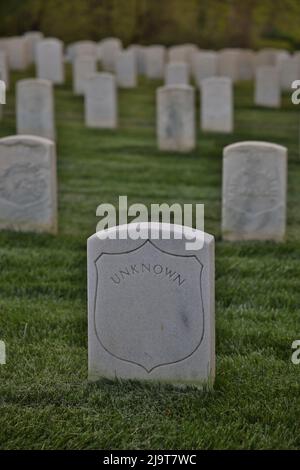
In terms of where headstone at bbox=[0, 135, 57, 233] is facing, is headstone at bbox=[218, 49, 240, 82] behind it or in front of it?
behind

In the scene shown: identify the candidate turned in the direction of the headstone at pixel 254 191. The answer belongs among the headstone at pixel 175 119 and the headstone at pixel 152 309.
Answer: the headstone at pixel 175 119

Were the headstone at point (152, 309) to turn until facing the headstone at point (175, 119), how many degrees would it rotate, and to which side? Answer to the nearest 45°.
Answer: approximately 180°

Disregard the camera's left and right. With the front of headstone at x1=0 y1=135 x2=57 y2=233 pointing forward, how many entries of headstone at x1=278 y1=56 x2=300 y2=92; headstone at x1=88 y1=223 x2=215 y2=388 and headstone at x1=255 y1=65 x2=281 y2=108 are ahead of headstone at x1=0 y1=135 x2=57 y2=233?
1

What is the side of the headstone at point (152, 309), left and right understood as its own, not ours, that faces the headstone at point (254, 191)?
back

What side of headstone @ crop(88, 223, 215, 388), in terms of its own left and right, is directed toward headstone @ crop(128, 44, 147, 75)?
back

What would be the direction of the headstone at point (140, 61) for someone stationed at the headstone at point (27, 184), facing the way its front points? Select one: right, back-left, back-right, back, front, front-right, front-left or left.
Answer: back

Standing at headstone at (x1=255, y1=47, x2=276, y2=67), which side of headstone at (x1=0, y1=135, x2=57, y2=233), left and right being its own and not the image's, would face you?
back

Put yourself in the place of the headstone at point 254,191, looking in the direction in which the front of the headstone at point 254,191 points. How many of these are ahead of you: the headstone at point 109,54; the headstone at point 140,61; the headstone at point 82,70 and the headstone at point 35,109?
0

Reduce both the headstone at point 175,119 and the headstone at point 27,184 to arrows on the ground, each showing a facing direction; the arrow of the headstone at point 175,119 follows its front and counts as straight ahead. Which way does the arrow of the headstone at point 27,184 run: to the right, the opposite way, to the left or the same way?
the same way

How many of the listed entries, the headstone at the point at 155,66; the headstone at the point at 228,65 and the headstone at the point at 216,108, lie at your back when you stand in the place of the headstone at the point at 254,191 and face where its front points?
3

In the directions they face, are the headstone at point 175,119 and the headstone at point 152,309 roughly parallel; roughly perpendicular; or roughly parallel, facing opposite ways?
roughly parallel

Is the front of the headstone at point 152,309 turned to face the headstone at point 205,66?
no

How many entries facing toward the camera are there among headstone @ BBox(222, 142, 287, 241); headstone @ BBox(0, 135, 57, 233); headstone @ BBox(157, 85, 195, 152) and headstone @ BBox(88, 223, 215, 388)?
4

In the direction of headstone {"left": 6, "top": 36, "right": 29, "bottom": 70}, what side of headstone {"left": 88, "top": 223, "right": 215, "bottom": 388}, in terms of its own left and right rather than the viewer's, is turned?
back

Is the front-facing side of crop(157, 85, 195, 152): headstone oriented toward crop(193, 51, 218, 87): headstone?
no

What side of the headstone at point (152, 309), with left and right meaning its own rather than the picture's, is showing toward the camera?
front

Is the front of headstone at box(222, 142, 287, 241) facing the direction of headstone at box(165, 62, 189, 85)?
no

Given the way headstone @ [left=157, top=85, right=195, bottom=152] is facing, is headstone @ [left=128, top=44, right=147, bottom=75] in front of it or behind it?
behind

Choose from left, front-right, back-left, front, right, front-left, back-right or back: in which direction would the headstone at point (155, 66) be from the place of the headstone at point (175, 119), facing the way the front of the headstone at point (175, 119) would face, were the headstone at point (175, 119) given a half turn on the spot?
front

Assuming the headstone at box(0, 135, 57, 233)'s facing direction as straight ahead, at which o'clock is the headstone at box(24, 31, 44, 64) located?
the headstone at box(24, 31, 44, 64) is roughly at 6 o'clock from the headstone at box(0, 135, 57, 233).

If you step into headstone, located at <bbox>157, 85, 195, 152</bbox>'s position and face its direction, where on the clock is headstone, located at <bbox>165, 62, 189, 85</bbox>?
headstone, located at <bbox>165, 62, 189, 85</bbox> is roughly at 6 o'clock from headstone, located at <bbox>157, 85, 195, 152</bbox>.

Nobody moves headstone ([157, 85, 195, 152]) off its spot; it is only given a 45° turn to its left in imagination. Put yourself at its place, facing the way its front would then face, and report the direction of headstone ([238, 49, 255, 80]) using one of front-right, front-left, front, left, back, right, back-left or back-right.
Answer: back-left
